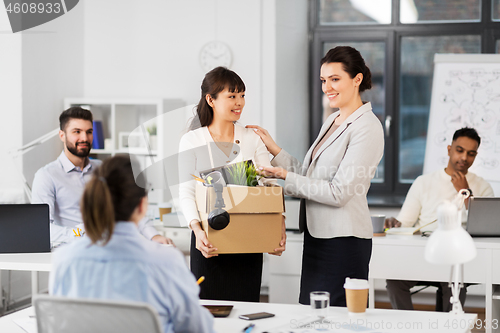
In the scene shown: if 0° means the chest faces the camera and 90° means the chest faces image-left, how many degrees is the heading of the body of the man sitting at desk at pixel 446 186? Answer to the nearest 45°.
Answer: approximately 0°

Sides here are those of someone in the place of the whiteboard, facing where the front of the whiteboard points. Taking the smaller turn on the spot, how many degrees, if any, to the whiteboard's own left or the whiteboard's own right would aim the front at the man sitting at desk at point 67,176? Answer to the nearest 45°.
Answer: approximately 45° to the whiteboard's own right

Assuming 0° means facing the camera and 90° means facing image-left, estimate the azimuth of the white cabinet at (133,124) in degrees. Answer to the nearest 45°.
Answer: approximately 0°

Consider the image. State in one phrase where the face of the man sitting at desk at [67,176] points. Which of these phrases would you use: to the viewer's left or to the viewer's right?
to the viewer's right

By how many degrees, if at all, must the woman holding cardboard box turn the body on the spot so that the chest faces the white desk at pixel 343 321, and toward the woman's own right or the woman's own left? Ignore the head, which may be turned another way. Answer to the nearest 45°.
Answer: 0° — they already face it

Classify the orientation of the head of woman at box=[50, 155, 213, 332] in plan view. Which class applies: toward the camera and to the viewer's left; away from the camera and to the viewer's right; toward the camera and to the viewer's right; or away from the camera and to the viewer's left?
away from the camera and to the viewer's right

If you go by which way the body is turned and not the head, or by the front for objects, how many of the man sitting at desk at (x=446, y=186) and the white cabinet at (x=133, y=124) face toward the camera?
2

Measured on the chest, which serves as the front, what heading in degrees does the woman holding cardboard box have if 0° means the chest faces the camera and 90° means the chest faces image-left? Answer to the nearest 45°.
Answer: approximately 315°
